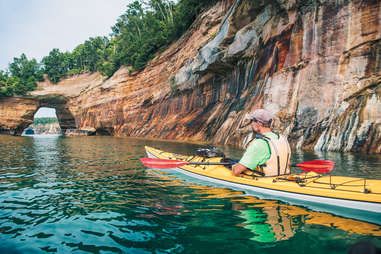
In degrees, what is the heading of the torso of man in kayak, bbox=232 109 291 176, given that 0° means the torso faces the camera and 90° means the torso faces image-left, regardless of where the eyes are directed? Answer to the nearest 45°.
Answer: approximately 135°

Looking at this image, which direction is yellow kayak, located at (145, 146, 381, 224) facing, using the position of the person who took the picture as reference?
facing away from the viewer and to the left of the viewer
